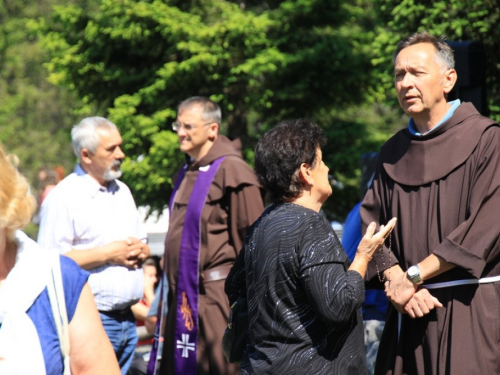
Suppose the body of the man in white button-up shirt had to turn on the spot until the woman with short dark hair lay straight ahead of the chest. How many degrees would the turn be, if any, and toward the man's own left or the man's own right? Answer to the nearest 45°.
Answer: approximately 45° to the man's own right

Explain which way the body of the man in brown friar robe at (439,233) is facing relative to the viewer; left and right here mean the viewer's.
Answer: facing the viewer and to the left of the viewer

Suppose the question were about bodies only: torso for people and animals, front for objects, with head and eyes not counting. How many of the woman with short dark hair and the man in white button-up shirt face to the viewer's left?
0

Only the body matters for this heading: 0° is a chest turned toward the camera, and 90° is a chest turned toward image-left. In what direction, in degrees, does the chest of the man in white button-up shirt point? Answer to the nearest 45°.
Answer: approximately 315°

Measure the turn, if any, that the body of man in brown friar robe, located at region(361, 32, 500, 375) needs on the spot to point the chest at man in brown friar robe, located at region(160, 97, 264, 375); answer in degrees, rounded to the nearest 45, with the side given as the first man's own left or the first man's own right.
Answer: approximately 90° to the first man's own right

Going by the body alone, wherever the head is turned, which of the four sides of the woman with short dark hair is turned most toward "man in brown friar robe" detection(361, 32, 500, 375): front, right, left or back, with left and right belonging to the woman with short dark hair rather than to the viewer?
front

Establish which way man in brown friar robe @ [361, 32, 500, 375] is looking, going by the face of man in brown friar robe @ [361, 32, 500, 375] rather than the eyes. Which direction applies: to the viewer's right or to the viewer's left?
to the viewer's left

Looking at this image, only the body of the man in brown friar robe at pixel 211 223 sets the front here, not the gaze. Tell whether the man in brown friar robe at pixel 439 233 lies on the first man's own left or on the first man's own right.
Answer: on the first man's own left

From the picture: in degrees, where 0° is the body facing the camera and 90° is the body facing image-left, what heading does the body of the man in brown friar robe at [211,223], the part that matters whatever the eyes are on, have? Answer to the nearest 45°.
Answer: approximately 45°

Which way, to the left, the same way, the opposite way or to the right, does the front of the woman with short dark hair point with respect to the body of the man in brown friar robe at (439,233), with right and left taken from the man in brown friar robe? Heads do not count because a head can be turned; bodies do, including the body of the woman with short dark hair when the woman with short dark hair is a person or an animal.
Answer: the opposite way

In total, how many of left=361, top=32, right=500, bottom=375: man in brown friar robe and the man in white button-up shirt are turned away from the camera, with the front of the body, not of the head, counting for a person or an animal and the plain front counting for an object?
0
